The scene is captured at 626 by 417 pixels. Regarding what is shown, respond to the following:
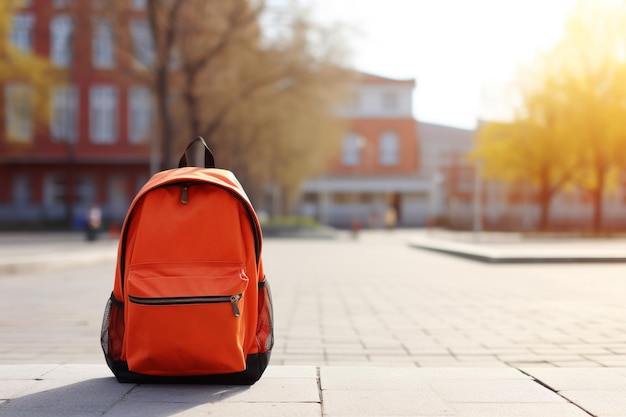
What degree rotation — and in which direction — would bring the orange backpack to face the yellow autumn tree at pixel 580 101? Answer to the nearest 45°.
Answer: approximately 135° to its left

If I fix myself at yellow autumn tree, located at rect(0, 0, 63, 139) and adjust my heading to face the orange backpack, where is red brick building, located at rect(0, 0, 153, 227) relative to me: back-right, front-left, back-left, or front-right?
back-left

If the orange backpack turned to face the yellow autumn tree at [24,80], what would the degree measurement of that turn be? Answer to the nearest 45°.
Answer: approximately 180°

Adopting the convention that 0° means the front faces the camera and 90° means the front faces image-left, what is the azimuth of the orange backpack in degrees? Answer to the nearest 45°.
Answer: approximately 0°

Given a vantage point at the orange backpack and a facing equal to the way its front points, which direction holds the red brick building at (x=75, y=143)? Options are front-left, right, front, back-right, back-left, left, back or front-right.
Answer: back
